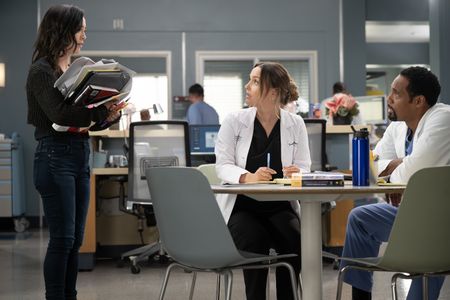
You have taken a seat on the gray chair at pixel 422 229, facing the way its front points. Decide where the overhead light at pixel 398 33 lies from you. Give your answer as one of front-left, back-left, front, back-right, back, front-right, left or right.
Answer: front-right

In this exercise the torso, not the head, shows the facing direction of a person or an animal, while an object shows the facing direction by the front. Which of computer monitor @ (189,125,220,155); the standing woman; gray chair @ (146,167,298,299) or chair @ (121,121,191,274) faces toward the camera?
the computer monitor

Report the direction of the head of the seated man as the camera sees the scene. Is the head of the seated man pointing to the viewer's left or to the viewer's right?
to the viewer's left

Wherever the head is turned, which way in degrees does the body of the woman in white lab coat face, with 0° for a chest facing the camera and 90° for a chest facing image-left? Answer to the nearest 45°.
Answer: approximately 0°

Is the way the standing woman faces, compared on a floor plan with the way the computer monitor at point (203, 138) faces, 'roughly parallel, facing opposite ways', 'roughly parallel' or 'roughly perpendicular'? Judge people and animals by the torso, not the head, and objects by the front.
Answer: roughly perpendicular

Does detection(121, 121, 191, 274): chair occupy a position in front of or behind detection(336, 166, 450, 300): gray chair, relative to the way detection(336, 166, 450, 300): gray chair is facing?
in front

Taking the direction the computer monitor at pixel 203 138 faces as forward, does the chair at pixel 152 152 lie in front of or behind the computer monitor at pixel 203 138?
in front

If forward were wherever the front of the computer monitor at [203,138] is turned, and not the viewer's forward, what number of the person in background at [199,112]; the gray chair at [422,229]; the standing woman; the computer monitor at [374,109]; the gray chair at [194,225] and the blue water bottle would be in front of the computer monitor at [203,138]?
4

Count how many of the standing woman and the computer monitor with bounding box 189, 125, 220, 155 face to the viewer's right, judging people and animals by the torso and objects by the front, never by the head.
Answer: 1

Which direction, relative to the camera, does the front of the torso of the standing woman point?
to the viewer's right

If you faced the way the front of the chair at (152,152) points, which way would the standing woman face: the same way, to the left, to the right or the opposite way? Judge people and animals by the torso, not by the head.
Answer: to the right

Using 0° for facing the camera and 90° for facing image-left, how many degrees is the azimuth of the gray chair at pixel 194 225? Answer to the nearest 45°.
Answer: approximately 225°

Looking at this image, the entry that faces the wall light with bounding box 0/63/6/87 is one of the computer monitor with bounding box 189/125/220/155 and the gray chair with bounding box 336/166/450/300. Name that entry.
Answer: the gray chair

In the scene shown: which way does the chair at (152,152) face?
away from the camera

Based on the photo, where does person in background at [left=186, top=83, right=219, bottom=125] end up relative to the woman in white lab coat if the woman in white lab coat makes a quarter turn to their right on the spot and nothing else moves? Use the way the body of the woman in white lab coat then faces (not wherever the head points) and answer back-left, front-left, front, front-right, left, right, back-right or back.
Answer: right
